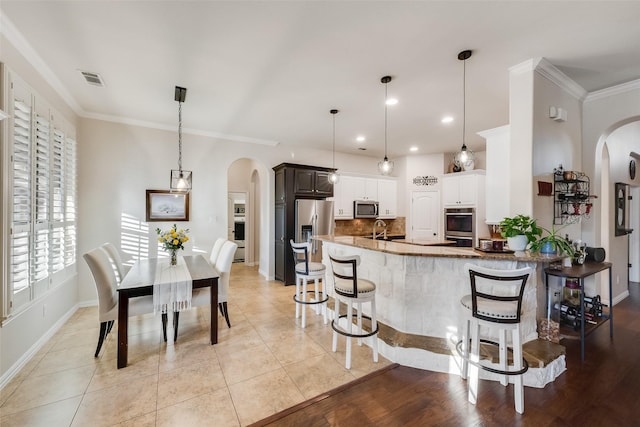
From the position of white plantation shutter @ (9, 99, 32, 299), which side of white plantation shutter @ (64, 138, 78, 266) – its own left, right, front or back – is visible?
right

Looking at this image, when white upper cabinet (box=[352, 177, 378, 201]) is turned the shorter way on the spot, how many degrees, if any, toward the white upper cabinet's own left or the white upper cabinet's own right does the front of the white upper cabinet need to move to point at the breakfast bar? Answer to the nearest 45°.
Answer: approximately 45° to the white upper cabinet's own right

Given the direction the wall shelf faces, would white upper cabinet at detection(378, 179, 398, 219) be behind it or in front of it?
behind

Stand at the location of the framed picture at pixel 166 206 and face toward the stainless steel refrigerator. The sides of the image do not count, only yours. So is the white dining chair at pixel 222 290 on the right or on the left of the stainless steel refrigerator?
right

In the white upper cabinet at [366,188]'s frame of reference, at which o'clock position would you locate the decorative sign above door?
The decorative sign above door is roughly at 10 o'clock from the white upper cabinet.

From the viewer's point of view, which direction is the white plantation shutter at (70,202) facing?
to the viewer's right

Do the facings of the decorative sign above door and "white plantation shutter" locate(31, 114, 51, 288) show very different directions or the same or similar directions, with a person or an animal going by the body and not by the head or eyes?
very different directions

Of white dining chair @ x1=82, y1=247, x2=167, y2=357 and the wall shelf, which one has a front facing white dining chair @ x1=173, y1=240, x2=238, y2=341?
white dining chair @ x1=82, y1=247, x2=167, y2=357

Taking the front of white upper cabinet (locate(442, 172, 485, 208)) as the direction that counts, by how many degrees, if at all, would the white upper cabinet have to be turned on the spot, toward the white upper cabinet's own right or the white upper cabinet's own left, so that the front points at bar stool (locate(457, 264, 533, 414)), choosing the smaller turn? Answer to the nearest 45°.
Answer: approximately 45° to the white upper cabinet's own left

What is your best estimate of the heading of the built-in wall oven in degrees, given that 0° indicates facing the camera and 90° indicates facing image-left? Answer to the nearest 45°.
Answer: approximately 45°

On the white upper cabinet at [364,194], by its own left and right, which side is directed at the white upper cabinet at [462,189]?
left

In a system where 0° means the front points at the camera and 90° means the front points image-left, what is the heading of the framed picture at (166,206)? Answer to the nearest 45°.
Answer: approximately 0°

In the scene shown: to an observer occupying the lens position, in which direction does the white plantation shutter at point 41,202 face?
facing to the right of the viewer

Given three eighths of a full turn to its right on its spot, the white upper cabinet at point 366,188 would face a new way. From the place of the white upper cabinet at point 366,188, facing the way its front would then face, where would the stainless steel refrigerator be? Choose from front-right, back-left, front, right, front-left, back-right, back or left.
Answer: front-left
